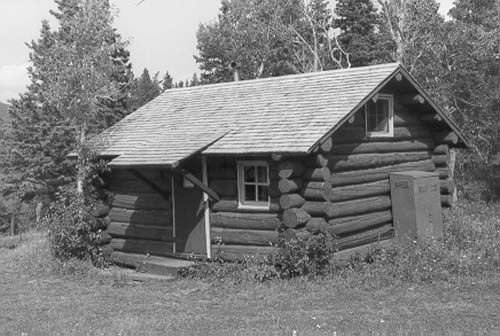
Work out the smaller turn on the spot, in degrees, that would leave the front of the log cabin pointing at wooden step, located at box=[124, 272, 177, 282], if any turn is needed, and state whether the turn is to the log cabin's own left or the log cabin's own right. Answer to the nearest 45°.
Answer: approximately 45° to the log cabin's own right

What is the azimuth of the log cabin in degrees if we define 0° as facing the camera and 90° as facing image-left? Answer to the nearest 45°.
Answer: approximately 45°

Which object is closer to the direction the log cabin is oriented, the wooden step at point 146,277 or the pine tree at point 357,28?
the wooden step

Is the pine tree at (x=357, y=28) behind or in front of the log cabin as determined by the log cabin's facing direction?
behind
